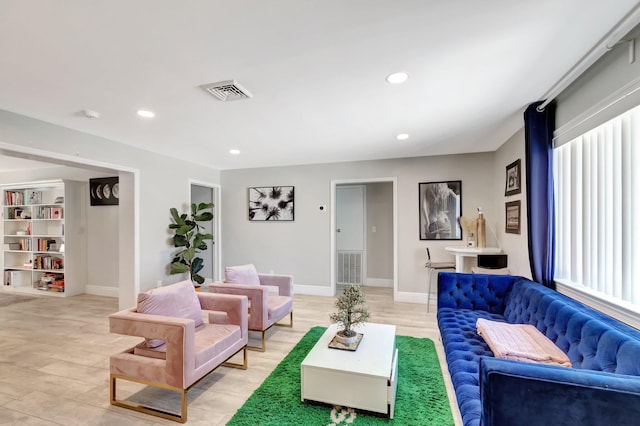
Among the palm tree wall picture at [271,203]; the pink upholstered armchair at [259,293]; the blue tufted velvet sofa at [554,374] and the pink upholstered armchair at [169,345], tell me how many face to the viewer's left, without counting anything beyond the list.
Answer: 1

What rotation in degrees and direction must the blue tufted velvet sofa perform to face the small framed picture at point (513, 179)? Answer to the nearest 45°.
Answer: approximately 90° to its right

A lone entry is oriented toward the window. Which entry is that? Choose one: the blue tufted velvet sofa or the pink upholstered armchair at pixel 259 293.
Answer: the pink upholstered armchair

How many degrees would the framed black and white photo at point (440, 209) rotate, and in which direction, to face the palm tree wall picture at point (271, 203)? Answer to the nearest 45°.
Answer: approximately 90° to its right

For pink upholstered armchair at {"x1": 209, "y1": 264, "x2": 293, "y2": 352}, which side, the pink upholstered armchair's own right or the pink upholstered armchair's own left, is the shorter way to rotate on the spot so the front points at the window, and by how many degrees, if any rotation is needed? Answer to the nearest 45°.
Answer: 0° — it already faces it

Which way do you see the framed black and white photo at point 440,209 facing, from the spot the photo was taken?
facing the viewer

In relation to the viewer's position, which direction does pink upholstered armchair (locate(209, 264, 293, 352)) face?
facing the viewer and to the right of the viewer

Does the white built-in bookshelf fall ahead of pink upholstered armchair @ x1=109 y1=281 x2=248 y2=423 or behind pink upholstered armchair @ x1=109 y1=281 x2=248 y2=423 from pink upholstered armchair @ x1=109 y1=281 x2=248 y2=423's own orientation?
behind

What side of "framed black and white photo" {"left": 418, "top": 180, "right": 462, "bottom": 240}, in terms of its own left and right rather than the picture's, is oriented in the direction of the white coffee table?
front

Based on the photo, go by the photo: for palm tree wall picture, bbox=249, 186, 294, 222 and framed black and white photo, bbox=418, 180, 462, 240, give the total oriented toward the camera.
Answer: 2

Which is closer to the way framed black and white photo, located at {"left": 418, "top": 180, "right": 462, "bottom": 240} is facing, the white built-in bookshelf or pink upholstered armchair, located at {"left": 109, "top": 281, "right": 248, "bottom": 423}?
the pink upholstered armchair

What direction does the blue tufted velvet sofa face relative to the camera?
to the viewer's left

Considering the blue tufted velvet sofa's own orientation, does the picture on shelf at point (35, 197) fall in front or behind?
in front

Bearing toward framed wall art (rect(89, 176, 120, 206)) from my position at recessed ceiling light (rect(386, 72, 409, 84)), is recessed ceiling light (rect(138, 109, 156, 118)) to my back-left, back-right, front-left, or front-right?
front-left
